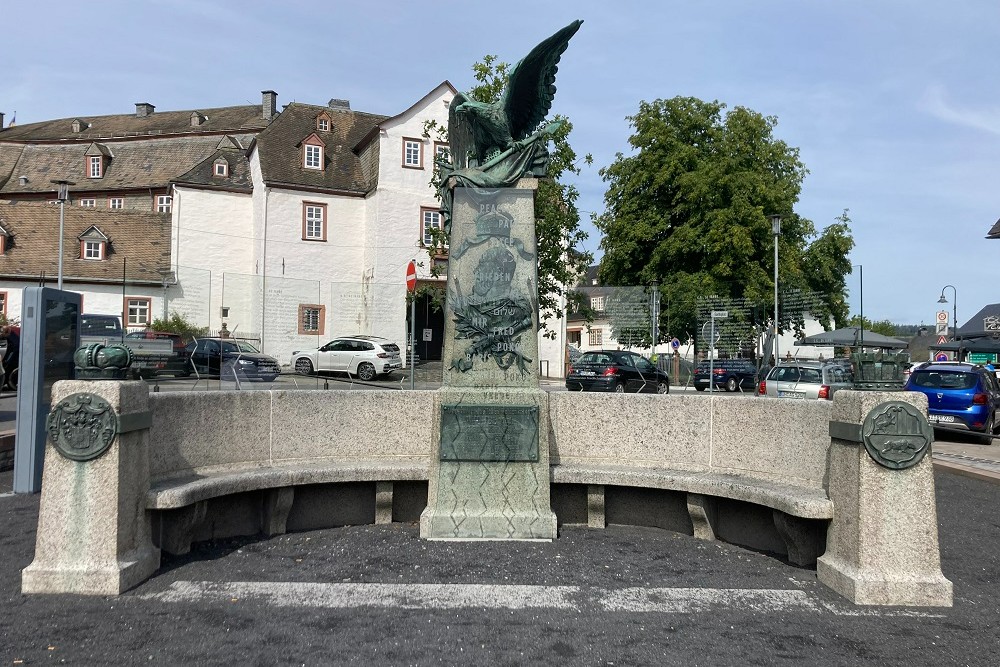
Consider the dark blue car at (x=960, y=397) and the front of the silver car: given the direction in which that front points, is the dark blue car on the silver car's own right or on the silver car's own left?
on the silver car's own right

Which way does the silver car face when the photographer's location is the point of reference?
facing away from the viewer and to the right of the viewer

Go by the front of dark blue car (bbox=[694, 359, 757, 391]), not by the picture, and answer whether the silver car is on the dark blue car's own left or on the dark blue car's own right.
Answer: on the dark blue car's own right

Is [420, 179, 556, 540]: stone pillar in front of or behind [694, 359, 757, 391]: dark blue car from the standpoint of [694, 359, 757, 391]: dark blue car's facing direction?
behind

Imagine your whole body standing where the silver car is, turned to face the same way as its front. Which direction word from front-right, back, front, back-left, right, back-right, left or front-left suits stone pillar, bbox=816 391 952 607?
back-right

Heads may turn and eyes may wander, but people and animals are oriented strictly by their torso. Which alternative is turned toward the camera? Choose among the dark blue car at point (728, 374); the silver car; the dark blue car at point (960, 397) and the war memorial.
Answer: the war memorial

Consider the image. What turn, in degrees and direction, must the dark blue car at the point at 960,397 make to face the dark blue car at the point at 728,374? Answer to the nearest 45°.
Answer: approximately 90° to its left

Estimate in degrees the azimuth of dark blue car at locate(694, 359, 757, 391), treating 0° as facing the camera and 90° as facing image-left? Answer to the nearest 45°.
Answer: approximately 225°

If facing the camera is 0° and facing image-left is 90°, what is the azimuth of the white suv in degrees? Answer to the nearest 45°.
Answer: approximately 135°

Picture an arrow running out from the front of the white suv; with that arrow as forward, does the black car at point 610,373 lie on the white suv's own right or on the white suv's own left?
on the white suv's own right
